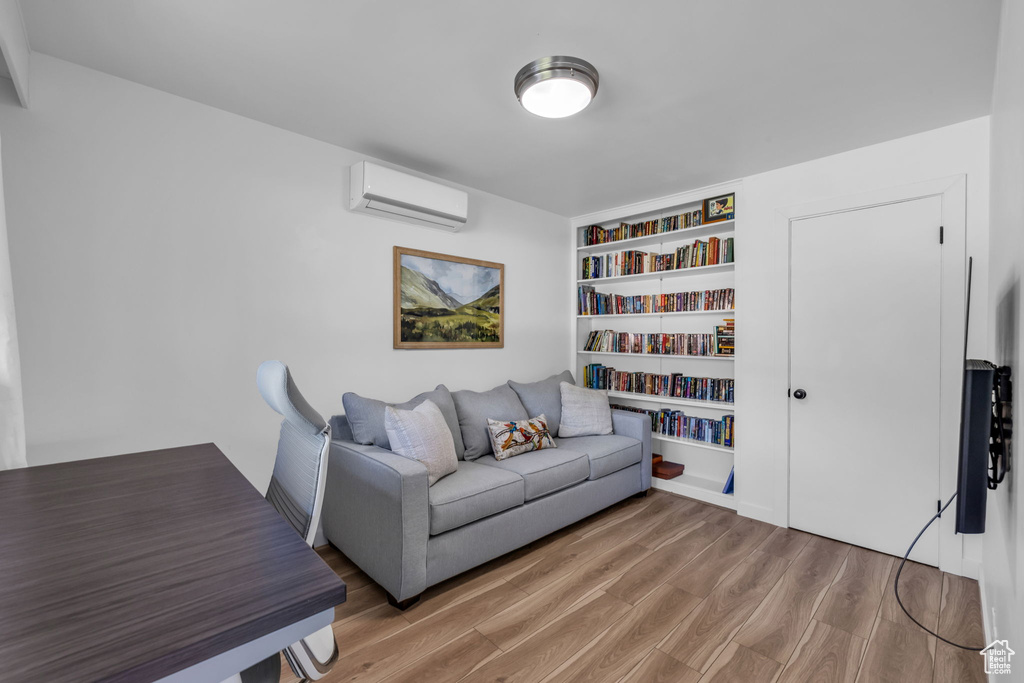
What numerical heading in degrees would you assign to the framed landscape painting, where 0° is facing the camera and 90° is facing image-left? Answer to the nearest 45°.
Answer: approximately 315°

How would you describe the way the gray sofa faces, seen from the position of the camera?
facing the viewer and to the right of the viewer

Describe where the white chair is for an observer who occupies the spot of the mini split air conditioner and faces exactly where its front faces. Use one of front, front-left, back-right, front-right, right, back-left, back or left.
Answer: front-right

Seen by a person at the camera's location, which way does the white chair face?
facing the viewer and to the left of the viewer

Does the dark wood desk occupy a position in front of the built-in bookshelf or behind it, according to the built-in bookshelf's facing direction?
in front

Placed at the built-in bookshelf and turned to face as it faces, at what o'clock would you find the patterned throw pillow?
The patterned throw pillow is roughly at 12 o'clock from the built-in bookshelf.

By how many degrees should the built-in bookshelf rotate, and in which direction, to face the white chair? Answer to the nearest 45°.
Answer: approximately 45° to its left

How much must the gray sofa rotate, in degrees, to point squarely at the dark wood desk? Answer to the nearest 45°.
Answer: approximately 45° to its right
